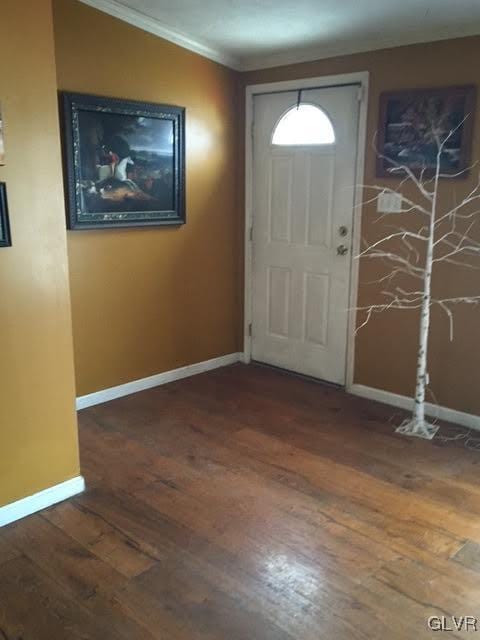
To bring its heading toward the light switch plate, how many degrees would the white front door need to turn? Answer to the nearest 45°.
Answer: approximately 90° to its left

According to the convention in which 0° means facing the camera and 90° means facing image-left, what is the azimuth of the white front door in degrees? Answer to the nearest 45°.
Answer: approximately 45°

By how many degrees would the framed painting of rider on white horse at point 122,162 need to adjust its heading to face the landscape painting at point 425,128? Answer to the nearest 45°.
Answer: approximately 45° to its left

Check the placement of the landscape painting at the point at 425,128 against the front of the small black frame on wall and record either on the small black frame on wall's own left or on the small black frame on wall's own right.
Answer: on the small black frame on wall's own left

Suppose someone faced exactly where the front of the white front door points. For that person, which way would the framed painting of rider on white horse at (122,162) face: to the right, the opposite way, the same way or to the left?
to the left

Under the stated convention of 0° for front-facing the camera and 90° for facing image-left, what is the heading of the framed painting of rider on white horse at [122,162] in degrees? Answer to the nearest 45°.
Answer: approximately 315°

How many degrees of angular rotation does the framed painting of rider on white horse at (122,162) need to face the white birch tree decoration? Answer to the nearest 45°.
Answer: approximately 45° to its left

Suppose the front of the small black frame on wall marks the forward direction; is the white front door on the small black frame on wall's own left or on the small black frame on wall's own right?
on the small black frame on wall's own left

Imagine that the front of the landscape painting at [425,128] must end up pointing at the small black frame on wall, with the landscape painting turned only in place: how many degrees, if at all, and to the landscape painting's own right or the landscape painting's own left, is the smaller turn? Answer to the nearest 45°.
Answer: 0° — it already faces it

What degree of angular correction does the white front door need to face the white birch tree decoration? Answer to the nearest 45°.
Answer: approximately 90° to its left
